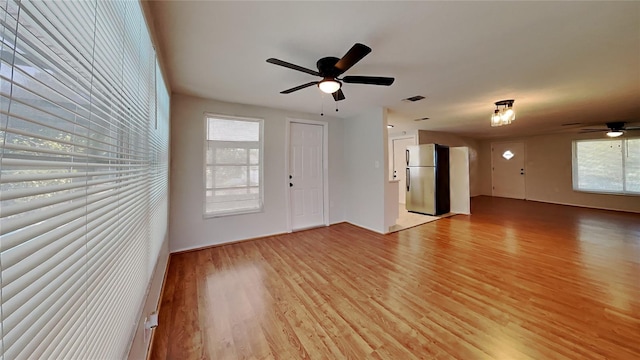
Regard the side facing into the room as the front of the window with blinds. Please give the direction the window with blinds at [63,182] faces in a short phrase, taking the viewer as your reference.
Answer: facing the viewer and to the right of the viewer

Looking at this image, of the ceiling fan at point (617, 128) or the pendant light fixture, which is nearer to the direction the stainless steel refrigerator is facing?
the pendant light fixture

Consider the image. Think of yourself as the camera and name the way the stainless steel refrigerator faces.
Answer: facing the viewer and to the left of the viewer

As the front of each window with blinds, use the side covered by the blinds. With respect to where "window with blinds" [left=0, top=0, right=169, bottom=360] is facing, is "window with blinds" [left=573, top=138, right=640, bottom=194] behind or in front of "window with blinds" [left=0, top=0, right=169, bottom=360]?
in front

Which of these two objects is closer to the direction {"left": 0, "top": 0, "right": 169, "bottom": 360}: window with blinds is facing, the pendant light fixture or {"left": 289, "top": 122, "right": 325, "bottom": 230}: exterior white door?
the pendant light fixture

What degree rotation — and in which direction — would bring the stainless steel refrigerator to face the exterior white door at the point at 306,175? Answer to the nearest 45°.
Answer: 0° — it already faces it

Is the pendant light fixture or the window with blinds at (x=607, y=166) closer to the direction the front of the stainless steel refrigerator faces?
the pendant light fixture

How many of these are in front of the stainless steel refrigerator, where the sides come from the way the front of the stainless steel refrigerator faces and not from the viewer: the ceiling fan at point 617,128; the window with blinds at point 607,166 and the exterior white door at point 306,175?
1

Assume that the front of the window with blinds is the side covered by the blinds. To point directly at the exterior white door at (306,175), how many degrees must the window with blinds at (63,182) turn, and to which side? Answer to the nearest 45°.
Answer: approximately 90° to its left

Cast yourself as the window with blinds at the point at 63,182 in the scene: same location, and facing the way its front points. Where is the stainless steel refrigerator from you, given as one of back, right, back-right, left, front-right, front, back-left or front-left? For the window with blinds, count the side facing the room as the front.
front-left

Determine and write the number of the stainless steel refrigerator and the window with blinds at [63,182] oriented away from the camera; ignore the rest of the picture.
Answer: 0

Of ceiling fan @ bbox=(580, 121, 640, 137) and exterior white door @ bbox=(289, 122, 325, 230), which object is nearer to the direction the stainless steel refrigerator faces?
the exterior white door

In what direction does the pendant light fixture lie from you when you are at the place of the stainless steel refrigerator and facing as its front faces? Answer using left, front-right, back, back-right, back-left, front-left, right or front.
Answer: left
